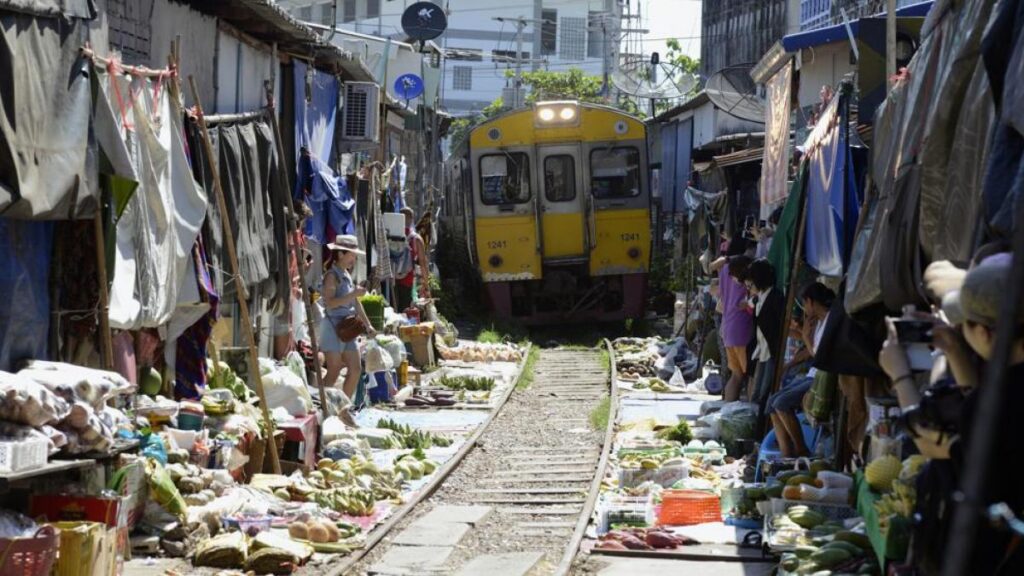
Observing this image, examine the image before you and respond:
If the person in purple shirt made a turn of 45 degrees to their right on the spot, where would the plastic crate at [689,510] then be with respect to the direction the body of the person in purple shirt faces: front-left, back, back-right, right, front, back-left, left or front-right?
back

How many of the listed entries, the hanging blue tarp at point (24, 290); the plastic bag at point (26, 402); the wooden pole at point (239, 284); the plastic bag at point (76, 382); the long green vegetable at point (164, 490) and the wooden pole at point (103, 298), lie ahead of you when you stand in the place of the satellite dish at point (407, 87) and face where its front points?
6

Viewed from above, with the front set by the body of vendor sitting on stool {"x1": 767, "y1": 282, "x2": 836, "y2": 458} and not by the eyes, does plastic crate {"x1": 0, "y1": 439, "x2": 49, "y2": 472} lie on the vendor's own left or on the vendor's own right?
on the vendor's own left

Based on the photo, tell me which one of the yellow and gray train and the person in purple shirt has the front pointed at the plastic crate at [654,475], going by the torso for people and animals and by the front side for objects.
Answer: the yellow and gray train

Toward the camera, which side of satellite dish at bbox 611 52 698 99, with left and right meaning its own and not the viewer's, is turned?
front

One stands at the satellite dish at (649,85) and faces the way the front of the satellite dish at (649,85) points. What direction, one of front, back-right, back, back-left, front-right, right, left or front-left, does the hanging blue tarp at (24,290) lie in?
front

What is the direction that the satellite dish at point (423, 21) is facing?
toward the camera

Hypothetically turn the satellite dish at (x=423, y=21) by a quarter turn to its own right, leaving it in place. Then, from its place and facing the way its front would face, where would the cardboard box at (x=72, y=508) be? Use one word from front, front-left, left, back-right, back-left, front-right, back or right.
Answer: left

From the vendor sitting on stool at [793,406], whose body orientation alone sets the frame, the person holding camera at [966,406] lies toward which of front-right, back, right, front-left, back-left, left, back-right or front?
left

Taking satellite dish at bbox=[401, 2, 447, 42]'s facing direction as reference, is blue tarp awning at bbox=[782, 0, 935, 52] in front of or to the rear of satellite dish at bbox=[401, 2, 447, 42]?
in front

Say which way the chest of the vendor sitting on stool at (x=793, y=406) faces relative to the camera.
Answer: to the viewer's left

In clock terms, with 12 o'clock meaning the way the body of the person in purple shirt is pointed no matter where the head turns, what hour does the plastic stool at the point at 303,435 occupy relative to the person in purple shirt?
The plastic stool is roughly at 9 o'clock from the person in purple shirt.

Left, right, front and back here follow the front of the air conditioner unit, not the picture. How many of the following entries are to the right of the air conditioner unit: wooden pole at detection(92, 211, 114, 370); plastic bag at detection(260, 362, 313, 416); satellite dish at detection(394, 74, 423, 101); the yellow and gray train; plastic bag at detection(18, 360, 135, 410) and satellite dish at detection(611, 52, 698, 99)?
3

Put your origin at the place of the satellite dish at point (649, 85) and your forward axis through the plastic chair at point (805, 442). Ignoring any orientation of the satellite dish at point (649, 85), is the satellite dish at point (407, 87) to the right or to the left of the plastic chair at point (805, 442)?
right
